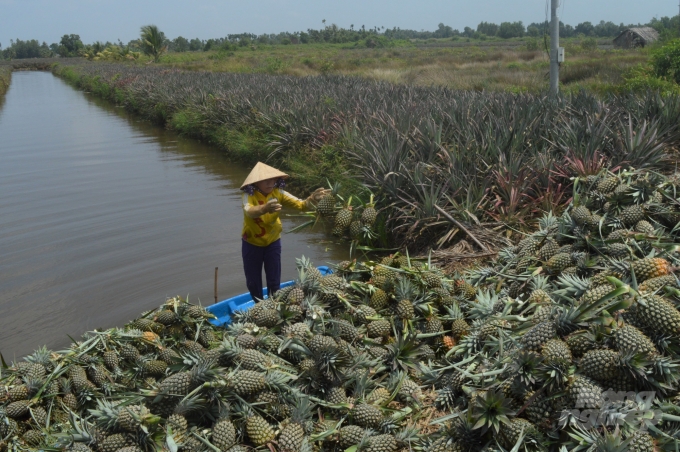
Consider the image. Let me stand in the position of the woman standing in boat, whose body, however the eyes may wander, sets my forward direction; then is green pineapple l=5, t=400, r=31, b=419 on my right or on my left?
on my right

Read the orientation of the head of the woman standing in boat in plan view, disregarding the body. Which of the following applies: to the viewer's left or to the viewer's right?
to the viewer's right

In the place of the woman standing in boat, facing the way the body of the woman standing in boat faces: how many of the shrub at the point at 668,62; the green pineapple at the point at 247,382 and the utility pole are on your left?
2

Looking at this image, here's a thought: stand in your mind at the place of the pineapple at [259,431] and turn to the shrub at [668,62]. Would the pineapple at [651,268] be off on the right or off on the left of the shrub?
right

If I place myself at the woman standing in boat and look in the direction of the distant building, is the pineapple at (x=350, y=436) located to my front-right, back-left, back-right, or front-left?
back-right

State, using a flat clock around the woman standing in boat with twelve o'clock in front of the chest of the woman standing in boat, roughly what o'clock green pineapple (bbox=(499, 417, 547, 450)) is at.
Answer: The green pineapple is roughly at 1 o'clock from the woman standing in boat.

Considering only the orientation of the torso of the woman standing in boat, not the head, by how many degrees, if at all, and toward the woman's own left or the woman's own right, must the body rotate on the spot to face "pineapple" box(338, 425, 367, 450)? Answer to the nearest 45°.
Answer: approximately 45° to the woman's own right

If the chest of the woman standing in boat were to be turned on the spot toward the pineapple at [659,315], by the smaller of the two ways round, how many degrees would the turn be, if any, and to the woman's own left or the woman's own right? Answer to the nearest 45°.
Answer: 0° — they already face it

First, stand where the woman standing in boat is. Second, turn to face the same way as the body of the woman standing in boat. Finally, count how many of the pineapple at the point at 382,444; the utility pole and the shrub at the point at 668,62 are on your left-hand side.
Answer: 2

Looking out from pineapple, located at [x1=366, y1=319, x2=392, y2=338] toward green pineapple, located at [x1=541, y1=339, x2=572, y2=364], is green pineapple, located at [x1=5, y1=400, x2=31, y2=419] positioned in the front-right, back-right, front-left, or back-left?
back-right

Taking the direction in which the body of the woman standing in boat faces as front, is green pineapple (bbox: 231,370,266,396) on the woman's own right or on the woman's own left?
on the woman's own right

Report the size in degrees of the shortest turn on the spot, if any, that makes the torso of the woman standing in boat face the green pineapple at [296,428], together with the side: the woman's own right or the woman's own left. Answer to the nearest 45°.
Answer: approximately 45° to the woman's own right

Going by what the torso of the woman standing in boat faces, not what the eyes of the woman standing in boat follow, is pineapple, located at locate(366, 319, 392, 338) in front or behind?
in front

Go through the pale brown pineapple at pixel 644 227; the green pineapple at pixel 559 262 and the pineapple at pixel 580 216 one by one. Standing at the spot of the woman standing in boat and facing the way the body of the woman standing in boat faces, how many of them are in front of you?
3

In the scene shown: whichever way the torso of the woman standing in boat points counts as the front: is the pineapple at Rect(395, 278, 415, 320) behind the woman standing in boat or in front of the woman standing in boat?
in front

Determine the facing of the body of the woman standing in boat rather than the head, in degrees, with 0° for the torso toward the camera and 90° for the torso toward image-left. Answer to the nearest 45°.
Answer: approximately 315°
